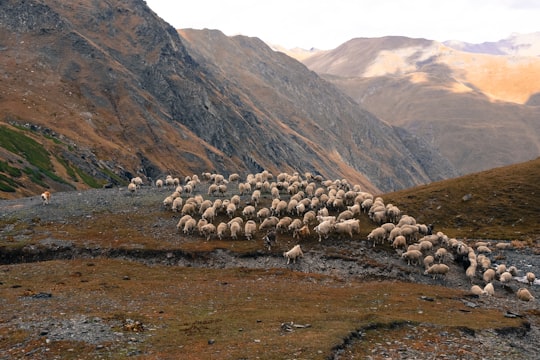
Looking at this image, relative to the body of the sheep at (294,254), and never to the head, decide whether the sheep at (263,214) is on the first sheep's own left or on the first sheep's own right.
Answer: on the first sheep's own right

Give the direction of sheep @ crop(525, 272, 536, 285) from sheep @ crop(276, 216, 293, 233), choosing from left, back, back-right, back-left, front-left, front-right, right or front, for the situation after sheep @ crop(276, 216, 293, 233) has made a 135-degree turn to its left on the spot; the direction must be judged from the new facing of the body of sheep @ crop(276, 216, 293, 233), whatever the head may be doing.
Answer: front

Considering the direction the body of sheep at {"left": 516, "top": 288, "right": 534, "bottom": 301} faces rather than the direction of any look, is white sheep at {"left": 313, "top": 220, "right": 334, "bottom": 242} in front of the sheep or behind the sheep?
behind

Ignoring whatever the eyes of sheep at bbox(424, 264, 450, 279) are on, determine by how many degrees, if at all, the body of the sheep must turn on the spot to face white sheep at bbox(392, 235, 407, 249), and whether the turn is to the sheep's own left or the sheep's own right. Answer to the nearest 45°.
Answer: approximately 45° to the sheep's own right

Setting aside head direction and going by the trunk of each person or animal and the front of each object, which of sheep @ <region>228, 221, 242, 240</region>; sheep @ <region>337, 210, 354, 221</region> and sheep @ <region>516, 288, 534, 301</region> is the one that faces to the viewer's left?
sheep @ <region>337, 210, 354, 221</region>
